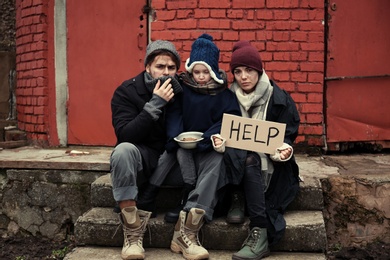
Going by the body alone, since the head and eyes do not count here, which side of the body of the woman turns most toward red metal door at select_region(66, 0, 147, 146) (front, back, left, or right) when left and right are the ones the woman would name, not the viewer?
right

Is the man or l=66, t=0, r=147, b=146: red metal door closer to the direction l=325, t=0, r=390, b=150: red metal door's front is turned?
the man

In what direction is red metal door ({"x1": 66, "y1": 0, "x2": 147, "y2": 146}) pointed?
toward the camera

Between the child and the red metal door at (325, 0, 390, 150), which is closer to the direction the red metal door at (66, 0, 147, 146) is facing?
the child

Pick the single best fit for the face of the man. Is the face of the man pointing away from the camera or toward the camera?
toward the camera

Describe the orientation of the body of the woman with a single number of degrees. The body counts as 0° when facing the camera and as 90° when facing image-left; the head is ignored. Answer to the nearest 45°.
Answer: approximately 45°

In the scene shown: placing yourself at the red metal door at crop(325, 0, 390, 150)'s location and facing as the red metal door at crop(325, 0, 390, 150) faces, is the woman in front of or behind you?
in front

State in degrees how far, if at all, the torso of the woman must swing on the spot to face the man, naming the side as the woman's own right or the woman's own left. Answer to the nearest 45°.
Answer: approximately 45° to the woman's own right

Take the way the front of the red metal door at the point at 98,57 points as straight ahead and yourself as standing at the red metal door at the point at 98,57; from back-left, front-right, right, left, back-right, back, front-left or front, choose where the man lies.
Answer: front

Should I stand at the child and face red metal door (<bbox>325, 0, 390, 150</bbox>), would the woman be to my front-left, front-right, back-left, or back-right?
front-right

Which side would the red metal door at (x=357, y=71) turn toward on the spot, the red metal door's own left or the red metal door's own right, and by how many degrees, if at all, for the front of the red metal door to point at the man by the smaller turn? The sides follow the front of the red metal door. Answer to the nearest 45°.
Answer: approximately 45° to the red metal door's own right

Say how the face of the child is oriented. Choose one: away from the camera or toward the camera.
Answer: toward the camera

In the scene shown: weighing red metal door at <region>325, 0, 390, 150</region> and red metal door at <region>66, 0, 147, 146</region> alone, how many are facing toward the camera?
2
